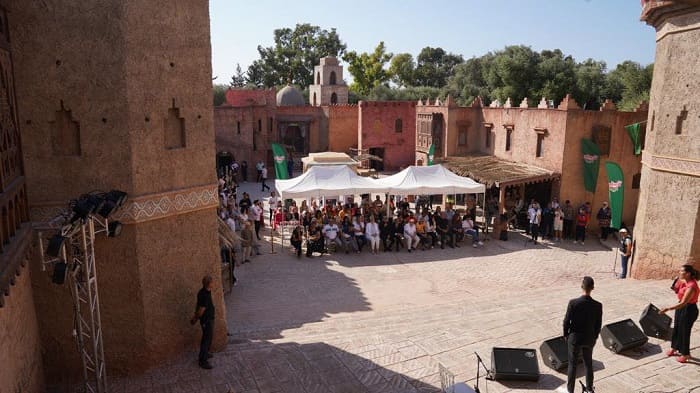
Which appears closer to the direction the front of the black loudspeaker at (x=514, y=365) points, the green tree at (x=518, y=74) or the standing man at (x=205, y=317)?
the standing man

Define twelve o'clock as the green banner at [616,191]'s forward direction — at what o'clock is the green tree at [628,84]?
The green tree is roughly at 6 o'clock from the green banner.

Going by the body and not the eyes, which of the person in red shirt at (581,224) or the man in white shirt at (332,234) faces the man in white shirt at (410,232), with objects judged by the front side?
the person in red shirt

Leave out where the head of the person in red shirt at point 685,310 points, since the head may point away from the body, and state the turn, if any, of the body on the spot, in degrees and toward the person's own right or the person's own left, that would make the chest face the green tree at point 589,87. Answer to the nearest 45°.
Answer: approximately 90° to the person's own right

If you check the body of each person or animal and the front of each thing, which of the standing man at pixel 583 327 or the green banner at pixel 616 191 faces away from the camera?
the standing man

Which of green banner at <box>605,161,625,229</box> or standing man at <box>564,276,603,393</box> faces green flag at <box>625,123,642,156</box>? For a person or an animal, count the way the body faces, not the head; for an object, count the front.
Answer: the standing man

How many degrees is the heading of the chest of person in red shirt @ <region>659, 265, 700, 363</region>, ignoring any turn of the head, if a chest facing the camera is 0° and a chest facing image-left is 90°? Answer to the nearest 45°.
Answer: approximately 90°

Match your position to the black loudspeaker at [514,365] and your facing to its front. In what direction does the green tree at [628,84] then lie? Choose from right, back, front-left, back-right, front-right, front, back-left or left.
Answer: back

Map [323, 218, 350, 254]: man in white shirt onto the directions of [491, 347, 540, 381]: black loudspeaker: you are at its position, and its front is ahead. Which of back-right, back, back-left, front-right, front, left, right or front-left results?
back-right

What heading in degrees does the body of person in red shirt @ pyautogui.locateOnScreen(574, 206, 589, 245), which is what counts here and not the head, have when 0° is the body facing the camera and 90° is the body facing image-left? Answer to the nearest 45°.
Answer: approximately 45°

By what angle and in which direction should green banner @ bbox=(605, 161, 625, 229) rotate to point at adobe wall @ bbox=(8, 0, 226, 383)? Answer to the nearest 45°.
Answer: approximately 45° to its right
